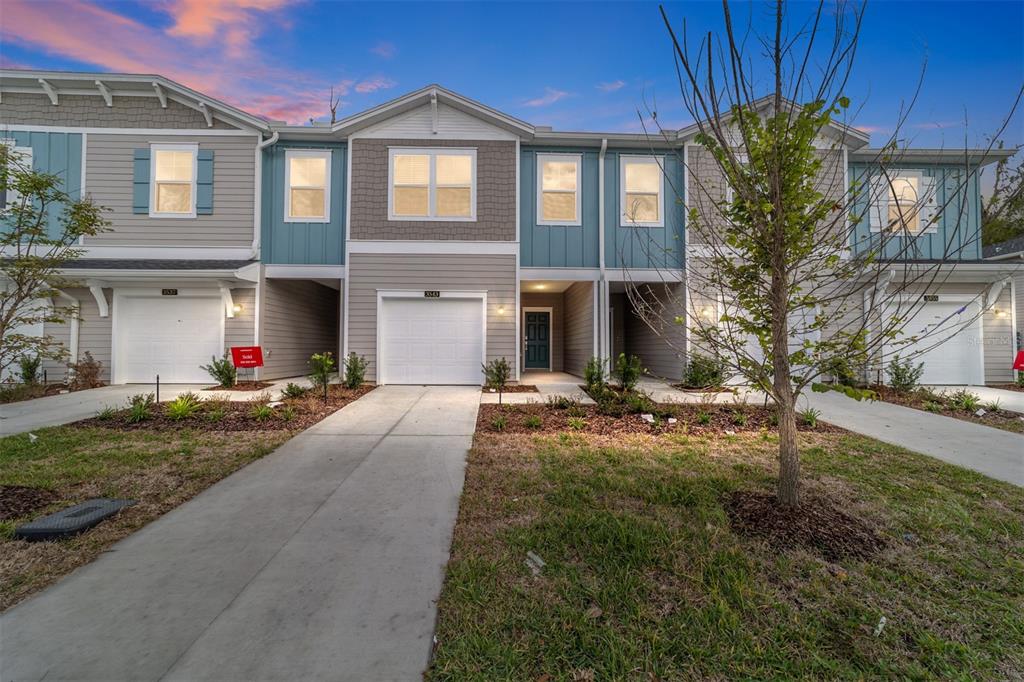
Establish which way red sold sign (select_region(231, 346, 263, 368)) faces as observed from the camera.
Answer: facing the viewer

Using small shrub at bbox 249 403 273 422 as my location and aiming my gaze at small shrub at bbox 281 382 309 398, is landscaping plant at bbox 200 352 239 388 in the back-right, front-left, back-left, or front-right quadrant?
front-left

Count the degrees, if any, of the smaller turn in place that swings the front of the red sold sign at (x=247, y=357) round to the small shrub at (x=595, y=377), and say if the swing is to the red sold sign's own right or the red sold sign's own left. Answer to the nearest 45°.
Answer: approximately 45° to the red sold sign's own left

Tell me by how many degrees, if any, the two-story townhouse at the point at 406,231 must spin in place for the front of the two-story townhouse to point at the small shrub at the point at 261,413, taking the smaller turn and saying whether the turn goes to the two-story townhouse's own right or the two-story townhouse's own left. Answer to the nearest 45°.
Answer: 0° — it already faces it

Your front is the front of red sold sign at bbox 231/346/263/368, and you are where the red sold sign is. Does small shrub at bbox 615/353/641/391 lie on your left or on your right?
on your left

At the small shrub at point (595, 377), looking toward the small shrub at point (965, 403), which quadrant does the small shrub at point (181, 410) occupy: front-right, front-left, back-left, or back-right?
back-right

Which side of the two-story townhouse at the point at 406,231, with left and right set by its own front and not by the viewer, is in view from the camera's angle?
front

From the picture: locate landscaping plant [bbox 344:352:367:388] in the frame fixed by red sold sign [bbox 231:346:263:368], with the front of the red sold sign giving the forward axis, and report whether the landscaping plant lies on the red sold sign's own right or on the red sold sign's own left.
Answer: on the red sold sign's own left

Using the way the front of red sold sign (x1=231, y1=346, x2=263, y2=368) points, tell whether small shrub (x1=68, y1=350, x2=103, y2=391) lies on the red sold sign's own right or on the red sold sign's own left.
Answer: on the red sold sign's own right

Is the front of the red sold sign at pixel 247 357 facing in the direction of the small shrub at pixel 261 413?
yes

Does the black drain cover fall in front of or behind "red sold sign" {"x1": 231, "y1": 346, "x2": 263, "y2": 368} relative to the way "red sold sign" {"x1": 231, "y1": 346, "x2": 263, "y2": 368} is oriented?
in front

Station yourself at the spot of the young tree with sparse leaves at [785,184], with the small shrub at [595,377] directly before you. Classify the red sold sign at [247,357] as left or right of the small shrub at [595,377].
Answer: left

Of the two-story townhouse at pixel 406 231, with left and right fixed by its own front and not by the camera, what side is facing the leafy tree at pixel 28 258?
right

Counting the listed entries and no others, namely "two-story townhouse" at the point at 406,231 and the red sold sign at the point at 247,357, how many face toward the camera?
2
